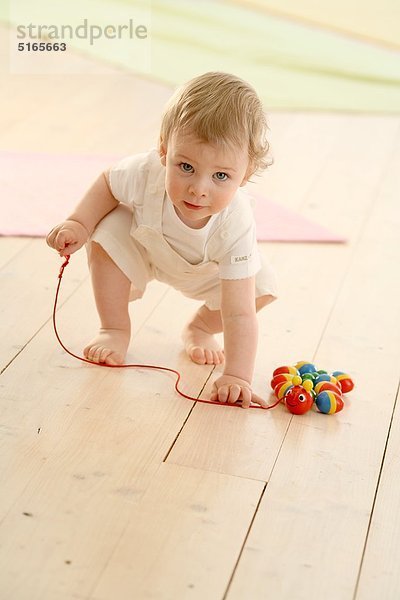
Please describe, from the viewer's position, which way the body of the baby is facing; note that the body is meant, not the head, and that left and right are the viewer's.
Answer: facing the viewer

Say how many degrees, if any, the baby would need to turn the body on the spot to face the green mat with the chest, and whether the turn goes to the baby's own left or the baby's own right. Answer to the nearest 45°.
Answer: approximately 180°
